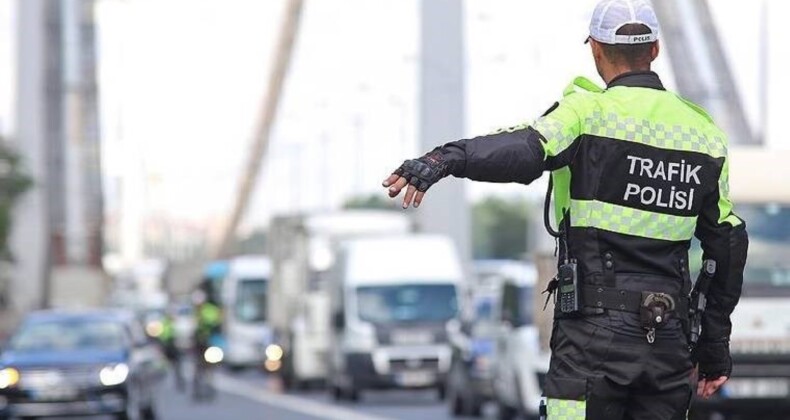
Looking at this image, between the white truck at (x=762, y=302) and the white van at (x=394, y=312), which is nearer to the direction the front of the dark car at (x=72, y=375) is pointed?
the white truck

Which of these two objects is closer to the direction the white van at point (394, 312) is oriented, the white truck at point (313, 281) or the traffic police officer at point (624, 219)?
the traffic police officer

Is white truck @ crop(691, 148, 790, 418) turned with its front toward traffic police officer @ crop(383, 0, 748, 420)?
yes

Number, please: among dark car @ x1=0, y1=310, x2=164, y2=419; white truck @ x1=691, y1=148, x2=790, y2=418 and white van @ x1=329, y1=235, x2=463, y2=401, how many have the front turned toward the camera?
3

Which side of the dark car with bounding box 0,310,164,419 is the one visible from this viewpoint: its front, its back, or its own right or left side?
front

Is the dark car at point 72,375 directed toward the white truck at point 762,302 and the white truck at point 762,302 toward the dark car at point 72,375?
no

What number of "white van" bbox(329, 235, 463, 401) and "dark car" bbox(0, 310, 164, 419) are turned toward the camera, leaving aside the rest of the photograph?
2

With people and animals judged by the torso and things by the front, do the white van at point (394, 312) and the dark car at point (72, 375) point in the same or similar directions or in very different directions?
same or similar directions

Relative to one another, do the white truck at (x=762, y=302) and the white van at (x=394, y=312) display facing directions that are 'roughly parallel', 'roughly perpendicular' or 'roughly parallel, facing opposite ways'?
roughly parallel

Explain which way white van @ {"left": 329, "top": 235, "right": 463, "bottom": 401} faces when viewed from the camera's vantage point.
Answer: facing the viewer
